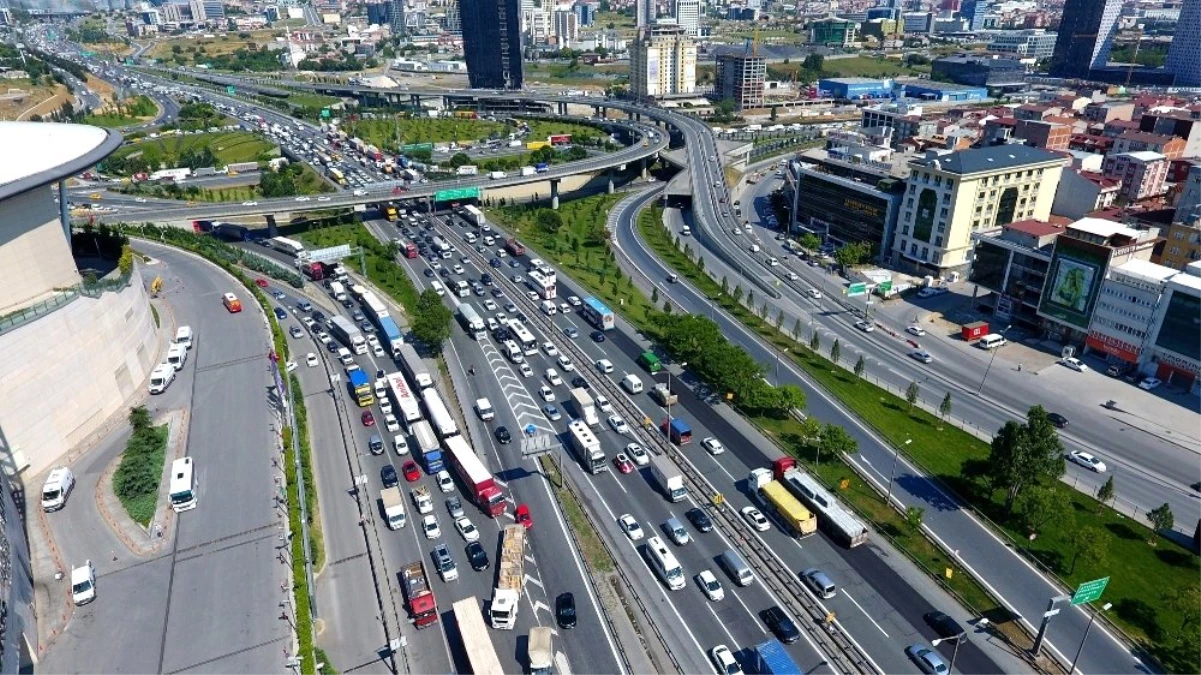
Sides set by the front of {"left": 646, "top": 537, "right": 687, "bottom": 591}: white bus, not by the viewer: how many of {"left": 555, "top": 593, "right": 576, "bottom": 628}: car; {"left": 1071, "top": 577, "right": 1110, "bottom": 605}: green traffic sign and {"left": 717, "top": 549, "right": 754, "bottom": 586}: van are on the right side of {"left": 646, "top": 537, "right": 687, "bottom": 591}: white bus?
1

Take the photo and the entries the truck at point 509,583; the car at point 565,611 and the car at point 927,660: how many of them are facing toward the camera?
2

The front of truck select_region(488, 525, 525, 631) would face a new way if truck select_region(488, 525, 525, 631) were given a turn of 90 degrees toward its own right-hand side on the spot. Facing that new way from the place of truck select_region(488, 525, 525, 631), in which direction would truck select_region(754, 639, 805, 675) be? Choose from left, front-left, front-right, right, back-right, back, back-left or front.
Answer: back-left

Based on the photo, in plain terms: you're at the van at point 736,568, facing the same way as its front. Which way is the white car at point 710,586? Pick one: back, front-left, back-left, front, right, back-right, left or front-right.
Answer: right

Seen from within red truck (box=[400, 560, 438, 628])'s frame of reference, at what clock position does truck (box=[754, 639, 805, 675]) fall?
The truck is roughly at 10 o'clock from the red truck.

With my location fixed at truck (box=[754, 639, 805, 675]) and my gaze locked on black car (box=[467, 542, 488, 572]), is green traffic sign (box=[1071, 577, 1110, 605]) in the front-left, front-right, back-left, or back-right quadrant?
back-right

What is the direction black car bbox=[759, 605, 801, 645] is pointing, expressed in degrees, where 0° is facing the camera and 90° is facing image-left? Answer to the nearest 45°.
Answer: approximately 315°

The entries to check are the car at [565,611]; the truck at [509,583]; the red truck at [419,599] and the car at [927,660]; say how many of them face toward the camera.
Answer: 3
